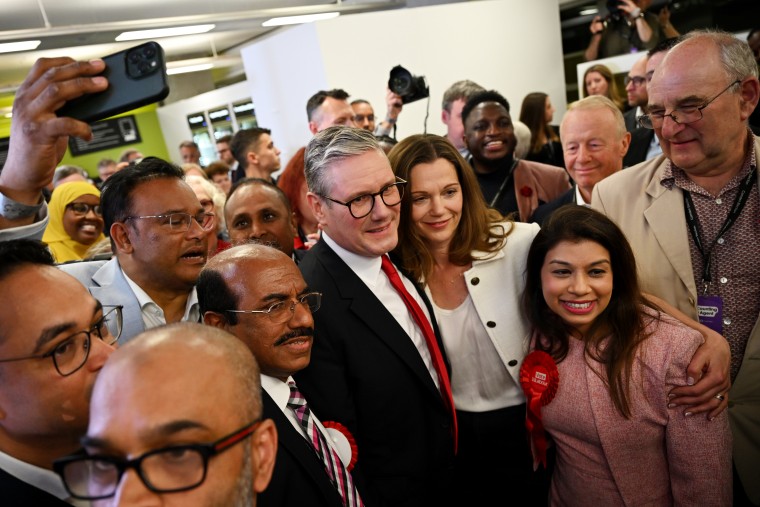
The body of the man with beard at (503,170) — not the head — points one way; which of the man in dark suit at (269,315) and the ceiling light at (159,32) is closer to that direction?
the man in dark suit

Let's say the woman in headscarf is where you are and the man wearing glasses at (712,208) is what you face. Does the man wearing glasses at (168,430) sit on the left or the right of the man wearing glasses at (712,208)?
right

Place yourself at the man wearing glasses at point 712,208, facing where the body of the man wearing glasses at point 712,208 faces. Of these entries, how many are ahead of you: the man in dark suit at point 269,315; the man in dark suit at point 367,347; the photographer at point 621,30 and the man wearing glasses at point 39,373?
3

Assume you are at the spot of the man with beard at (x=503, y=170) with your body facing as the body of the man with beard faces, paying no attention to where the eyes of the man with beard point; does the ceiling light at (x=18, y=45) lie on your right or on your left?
on your right

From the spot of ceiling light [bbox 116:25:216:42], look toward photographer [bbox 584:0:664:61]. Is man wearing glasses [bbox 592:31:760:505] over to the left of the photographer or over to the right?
right
